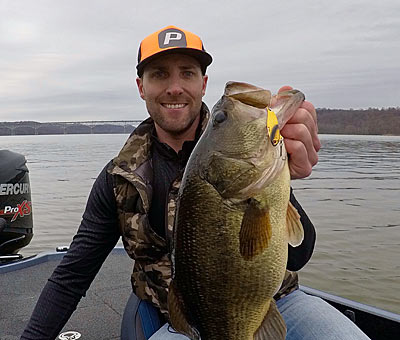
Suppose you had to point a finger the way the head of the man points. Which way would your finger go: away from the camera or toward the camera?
toward the camera

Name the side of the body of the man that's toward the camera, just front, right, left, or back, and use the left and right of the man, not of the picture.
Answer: front

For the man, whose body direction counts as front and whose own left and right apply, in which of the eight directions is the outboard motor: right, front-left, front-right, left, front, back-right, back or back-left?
back-right
